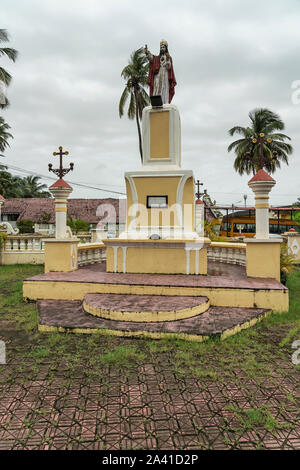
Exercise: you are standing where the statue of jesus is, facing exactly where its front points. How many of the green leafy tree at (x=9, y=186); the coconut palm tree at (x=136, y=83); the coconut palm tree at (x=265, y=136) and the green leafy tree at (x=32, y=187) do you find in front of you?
0

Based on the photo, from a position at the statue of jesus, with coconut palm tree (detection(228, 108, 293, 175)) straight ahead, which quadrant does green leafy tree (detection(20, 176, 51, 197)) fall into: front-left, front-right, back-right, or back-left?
front-left

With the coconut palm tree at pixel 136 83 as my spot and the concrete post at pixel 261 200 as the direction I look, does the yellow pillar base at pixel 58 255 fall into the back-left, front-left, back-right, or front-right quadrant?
front-right

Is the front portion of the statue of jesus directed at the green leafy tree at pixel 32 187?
no

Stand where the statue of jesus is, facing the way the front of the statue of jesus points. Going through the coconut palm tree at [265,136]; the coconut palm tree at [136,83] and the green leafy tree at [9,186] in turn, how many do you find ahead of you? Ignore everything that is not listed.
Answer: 0

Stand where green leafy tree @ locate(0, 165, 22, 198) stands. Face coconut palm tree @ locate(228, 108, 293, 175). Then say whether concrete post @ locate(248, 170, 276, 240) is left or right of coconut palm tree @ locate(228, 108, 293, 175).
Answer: right

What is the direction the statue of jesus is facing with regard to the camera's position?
facing the viewer

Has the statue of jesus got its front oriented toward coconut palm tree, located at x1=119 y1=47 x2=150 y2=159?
no

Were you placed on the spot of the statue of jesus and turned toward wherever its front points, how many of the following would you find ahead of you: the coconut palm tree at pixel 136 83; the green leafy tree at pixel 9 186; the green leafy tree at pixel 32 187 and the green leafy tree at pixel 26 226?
0

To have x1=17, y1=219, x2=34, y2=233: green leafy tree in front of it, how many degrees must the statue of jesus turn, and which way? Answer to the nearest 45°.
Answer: approximately 135° to its right

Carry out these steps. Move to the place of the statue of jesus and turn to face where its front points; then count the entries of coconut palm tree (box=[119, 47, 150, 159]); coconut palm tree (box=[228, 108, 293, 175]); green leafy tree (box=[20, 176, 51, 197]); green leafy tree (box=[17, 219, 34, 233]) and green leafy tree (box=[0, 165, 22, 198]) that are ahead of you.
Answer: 0

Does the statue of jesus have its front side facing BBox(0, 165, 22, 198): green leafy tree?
no

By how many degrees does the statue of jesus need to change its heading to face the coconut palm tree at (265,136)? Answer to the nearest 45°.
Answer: approximately 135° to its left
